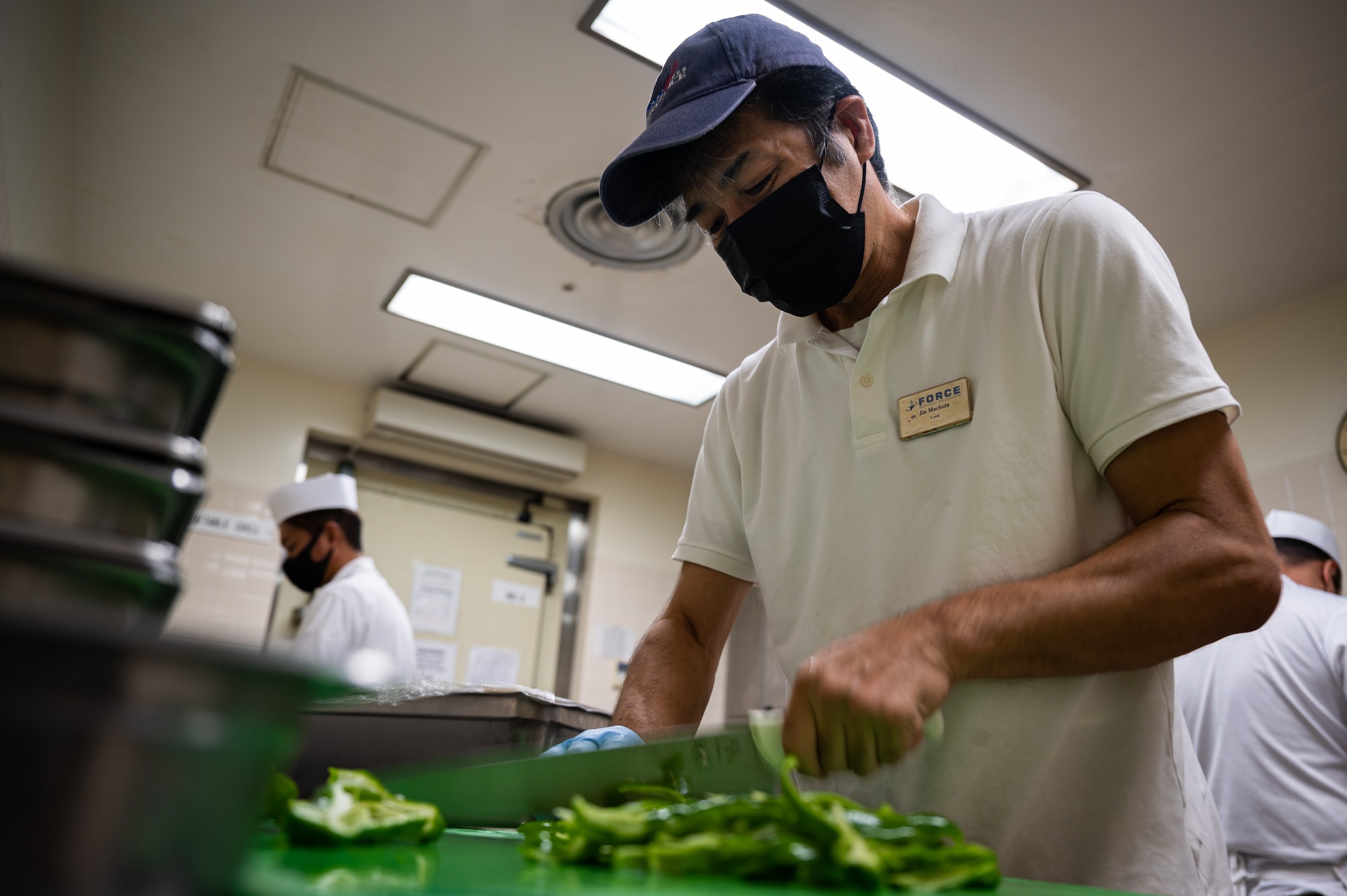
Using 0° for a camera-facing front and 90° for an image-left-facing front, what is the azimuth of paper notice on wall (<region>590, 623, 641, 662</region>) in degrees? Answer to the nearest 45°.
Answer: approximately 0°

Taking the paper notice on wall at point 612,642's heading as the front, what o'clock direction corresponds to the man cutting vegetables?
The man cutting vegetables is roughly at 12 o'clock from the paper notice on wall.

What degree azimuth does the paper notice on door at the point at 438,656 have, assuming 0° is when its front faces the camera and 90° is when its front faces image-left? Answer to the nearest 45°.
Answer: approximately 0°

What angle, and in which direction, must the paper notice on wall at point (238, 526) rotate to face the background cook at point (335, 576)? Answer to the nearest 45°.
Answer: approximately 45° to its left

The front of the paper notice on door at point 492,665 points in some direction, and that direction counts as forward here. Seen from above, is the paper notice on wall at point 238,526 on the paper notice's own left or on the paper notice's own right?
on the paper notice's own right

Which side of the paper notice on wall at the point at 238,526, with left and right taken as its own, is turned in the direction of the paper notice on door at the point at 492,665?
left
